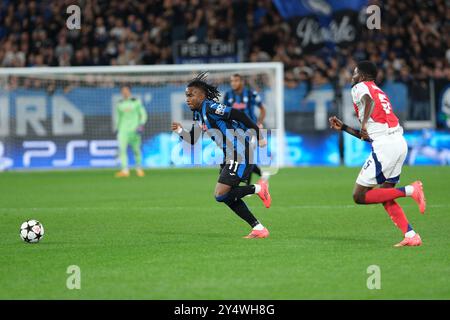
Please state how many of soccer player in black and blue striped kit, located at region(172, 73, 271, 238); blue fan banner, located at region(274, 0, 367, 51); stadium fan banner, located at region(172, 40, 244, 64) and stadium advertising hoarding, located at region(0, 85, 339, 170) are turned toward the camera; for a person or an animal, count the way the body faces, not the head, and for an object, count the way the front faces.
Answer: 3

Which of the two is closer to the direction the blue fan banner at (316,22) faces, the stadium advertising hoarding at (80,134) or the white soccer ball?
the white soccer ball

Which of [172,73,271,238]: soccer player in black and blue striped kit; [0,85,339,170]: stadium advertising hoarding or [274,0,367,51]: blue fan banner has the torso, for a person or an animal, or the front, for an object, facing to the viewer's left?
the soccer player in black and blue striped kit

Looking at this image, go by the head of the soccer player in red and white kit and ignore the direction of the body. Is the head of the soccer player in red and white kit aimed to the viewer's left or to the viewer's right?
to the viewer's left

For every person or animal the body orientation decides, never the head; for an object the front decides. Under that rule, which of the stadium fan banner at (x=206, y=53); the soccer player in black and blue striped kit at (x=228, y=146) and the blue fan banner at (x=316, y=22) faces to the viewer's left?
the soccer player in black and blue striped kit

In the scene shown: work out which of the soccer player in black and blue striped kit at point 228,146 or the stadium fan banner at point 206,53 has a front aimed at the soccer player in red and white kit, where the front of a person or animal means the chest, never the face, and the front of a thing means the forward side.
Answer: the stadium fan banner

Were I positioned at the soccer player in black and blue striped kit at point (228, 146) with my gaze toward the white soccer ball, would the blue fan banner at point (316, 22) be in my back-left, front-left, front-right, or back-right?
back-right

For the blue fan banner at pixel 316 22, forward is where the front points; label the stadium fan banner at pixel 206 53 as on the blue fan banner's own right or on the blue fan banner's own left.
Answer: on the blue fan banner's own right

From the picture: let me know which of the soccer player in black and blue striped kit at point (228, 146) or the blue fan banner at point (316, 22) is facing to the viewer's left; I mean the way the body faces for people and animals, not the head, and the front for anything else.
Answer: the soccer player in black and blue striped kit

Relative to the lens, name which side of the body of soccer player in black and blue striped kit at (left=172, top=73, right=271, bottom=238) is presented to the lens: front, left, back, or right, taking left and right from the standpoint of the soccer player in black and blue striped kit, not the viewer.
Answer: left

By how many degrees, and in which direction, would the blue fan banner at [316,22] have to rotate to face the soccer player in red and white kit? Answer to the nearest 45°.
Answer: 0° — it already faces them

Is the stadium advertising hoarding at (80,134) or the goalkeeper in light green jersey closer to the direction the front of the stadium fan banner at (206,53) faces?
the goalkeeper in light green jersey

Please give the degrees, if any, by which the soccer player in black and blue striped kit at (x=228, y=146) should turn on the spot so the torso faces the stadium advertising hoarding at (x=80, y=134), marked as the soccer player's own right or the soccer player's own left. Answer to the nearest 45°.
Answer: approximately 90° to the soccer player's own right

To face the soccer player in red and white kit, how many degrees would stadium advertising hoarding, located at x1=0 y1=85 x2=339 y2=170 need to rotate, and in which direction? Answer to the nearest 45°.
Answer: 0° — it already faces them
